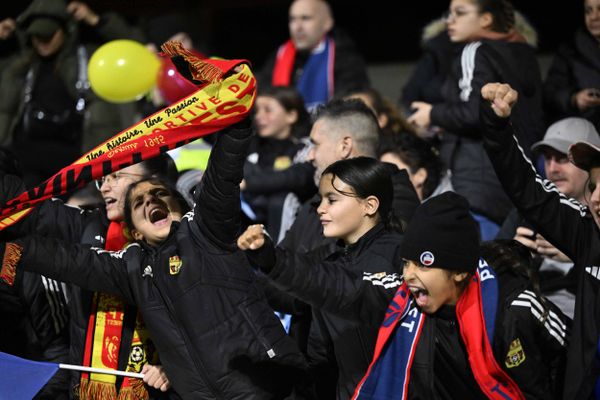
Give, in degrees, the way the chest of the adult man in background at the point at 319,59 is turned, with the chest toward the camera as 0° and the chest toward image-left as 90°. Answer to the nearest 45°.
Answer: approximately 45°

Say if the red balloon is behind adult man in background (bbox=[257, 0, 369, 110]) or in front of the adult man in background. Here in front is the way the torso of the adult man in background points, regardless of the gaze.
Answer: in front
